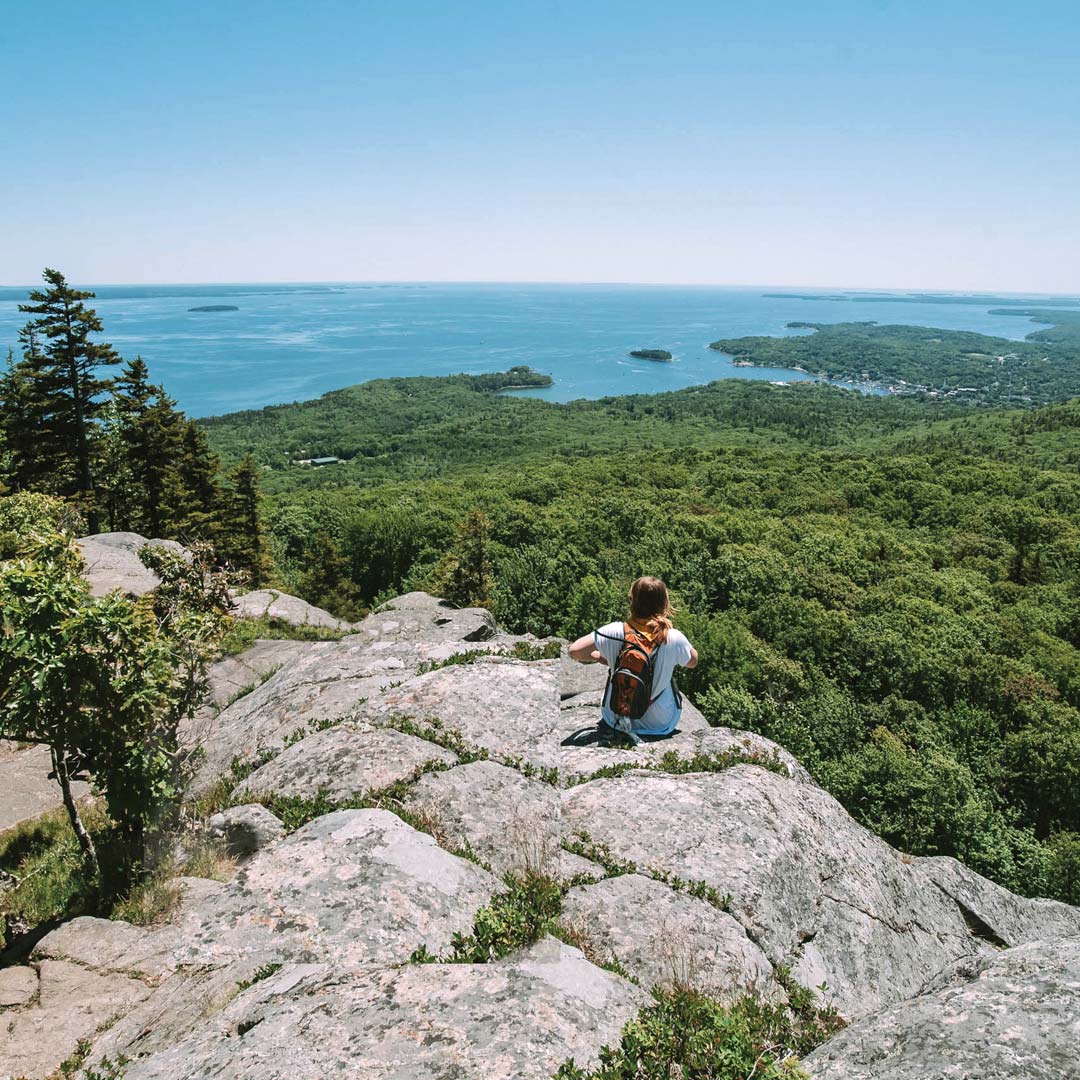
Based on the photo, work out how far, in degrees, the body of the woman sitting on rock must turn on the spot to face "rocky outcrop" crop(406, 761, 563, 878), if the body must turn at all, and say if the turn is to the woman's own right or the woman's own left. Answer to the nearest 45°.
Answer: approximately 135° to the woman's own left

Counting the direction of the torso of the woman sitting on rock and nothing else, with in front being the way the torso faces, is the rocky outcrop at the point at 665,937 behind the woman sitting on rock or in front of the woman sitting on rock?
behind

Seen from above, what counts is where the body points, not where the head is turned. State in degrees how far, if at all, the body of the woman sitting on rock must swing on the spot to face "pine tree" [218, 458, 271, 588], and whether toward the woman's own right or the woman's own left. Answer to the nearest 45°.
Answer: approximately 45° to the woman's own left

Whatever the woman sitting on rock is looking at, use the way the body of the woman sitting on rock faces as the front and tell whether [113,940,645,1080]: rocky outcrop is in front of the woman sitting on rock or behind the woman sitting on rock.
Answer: behind

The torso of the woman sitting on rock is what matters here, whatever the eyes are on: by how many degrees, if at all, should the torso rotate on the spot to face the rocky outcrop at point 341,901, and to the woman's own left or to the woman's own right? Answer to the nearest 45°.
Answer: approximately 135° to the woman's own left

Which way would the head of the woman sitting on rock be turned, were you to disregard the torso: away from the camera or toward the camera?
away from the camera

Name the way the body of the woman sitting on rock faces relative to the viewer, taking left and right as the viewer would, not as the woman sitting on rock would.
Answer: facing away from the viewer

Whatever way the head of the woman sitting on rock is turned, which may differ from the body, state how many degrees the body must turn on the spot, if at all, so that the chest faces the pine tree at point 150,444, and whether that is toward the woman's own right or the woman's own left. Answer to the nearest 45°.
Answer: approximately 45° to the woman's own left

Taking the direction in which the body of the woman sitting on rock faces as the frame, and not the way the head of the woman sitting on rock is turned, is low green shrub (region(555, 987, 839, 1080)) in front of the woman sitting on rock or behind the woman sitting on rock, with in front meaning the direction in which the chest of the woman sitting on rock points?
behind

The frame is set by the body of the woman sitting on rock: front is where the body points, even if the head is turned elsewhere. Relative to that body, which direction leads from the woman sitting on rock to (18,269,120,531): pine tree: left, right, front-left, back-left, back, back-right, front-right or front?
front-left

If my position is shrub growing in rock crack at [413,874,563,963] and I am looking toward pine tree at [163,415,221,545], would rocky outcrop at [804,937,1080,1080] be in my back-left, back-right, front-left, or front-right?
back-right
